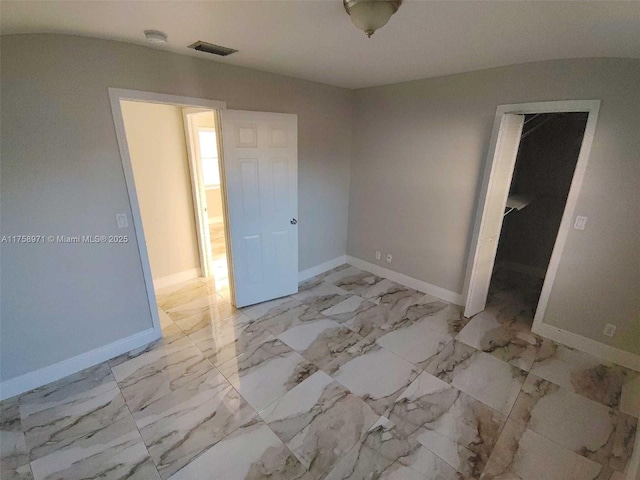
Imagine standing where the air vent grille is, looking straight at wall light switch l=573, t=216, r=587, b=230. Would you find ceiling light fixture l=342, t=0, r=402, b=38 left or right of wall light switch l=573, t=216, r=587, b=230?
right

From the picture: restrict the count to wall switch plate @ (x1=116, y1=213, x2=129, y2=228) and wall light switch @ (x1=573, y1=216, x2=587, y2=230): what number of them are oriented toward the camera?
2

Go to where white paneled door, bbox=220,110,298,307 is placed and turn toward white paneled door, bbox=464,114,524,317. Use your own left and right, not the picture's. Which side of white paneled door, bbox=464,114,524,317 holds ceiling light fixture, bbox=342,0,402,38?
right

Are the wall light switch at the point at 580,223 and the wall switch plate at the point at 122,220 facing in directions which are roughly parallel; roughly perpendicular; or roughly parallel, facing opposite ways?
roughly perpendicular

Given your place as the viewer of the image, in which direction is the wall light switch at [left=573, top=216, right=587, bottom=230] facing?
facing the viewer

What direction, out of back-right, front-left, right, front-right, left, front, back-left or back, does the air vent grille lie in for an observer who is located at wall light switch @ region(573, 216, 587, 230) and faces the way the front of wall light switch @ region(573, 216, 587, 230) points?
front-right

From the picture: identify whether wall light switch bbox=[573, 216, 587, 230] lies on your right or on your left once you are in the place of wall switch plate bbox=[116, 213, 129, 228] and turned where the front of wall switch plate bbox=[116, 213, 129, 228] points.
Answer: on your left

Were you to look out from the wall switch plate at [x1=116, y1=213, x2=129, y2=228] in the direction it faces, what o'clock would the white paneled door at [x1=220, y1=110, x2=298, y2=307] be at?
The white paneled door is roughly at 9 o'clock from the wall switch plate.

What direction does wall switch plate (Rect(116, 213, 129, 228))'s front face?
toward the camera

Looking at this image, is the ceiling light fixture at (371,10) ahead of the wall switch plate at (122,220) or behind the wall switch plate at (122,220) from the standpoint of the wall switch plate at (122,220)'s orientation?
ahead

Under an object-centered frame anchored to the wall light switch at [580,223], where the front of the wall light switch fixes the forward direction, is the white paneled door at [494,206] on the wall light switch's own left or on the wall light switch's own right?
on the wall light switch's own right
